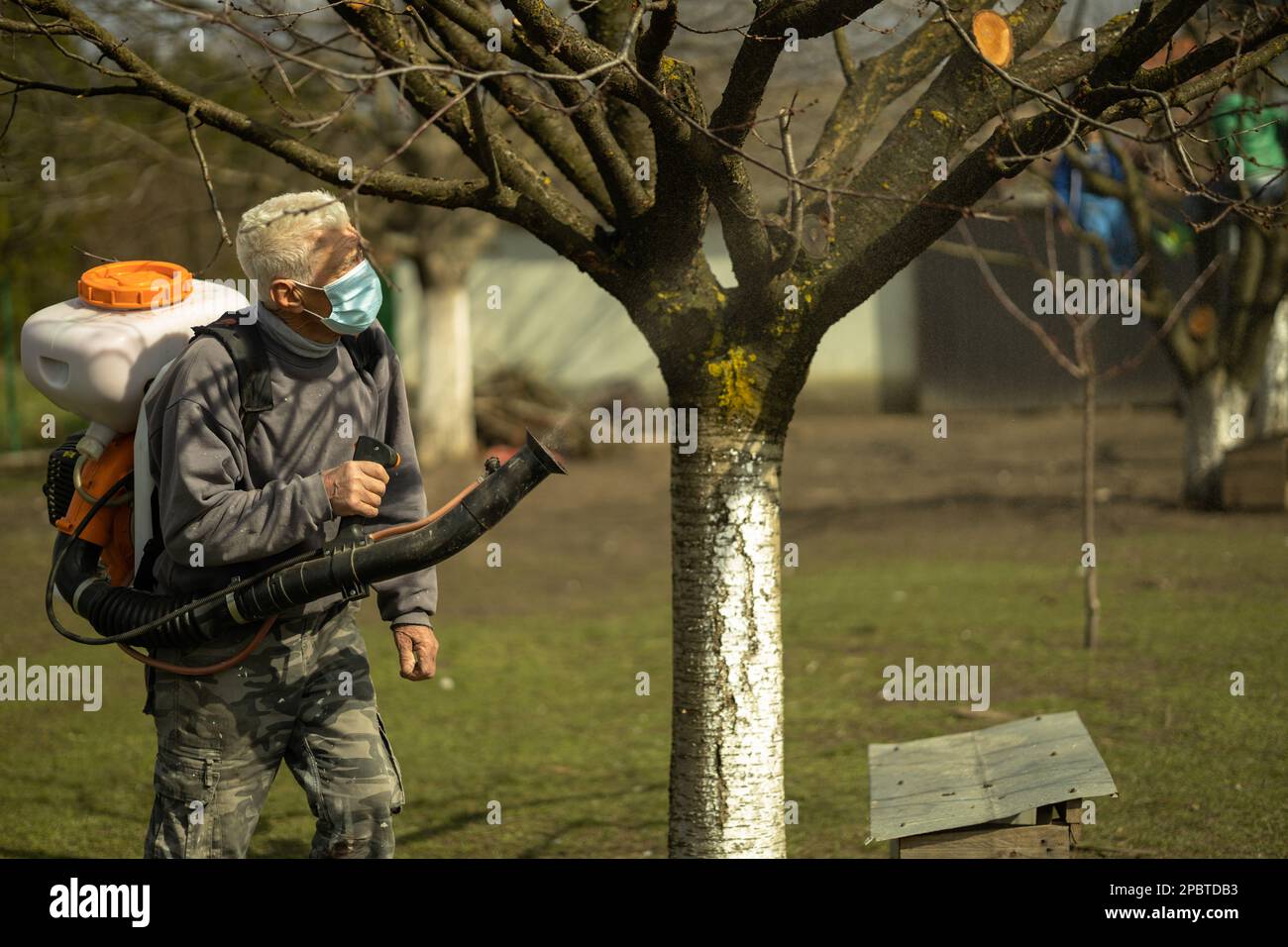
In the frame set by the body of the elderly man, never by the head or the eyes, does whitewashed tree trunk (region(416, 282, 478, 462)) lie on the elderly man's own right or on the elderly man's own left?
on the elderly man's own left

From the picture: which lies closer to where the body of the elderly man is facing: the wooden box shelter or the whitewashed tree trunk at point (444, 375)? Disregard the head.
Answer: the wooden box shelter

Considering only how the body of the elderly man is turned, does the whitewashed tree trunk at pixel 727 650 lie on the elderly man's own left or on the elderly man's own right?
on the elderly man's own left

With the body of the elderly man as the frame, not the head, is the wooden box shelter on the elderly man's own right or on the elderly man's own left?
on the elderly man's own left

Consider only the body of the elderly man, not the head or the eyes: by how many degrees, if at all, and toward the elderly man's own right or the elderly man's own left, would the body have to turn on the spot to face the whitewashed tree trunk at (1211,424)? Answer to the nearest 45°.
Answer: approximately 90° to the elderly man's own left

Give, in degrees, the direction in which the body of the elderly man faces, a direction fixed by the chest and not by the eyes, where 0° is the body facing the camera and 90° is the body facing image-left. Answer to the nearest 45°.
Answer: approximately 315°
